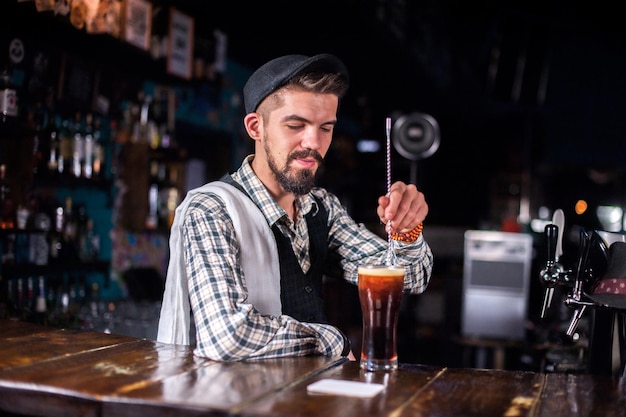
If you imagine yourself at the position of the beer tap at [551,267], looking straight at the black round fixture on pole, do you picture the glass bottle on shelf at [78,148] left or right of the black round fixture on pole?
left

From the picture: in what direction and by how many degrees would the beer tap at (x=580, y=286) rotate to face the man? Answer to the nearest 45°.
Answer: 0° — it already faces them

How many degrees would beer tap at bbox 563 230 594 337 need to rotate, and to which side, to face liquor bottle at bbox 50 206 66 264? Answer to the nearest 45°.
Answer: approximately 45° to its right

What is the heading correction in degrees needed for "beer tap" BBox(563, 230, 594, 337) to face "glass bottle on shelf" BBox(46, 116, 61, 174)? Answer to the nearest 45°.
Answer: approximately 45° to its right

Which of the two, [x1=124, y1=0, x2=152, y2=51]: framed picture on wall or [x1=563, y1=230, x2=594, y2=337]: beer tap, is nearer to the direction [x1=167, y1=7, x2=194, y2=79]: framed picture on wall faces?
the beer tap

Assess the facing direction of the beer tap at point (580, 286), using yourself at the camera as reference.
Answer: facing to the left of the viewer
